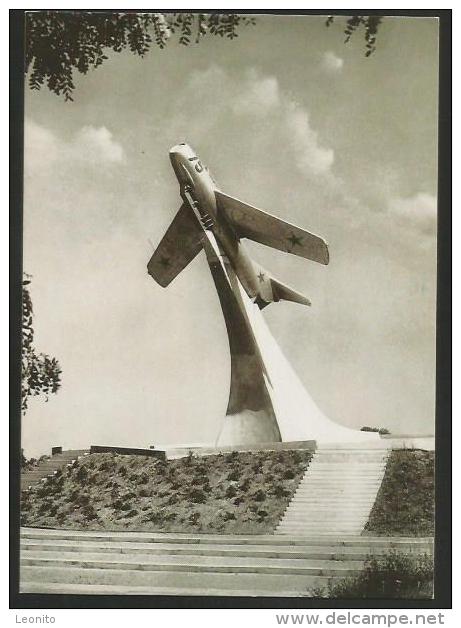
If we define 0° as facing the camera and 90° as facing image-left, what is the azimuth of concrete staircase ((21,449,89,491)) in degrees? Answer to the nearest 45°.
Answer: approximately 45°

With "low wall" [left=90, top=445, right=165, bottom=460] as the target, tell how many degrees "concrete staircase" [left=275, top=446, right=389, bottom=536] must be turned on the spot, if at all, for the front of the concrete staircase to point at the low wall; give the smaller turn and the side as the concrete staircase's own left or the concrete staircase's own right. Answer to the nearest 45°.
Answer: approximately 90° to the concrete staircase's own right

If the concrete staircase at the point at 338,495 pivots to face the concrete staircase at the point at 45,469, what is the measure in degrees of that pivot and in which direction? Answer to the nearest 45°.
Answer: approximately 90° to its right

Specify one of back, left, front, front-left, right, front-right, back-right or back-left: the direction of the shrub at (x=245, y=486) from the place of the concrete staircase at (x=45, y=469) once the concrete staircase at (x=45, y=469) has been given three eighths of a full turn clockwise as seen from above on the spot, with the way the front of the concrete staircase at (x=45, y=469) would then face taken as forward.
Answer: right

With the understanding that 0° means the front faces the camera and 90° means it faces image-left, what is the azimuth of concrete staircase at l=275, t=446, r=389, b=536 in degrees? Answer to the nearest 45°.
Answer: approximately 0°
